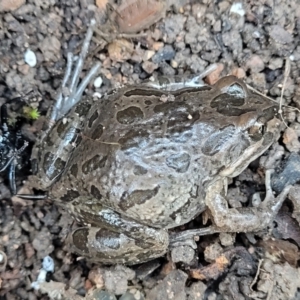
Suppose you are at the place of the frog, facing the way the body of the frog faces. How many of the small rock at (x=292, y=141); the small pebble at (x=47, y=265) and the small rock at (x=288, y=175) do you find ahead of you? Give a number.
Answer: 2

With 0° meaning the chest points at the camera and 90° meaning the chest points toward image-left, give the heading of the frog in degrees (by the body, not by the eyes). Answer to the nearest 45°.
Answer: approximately 270°
